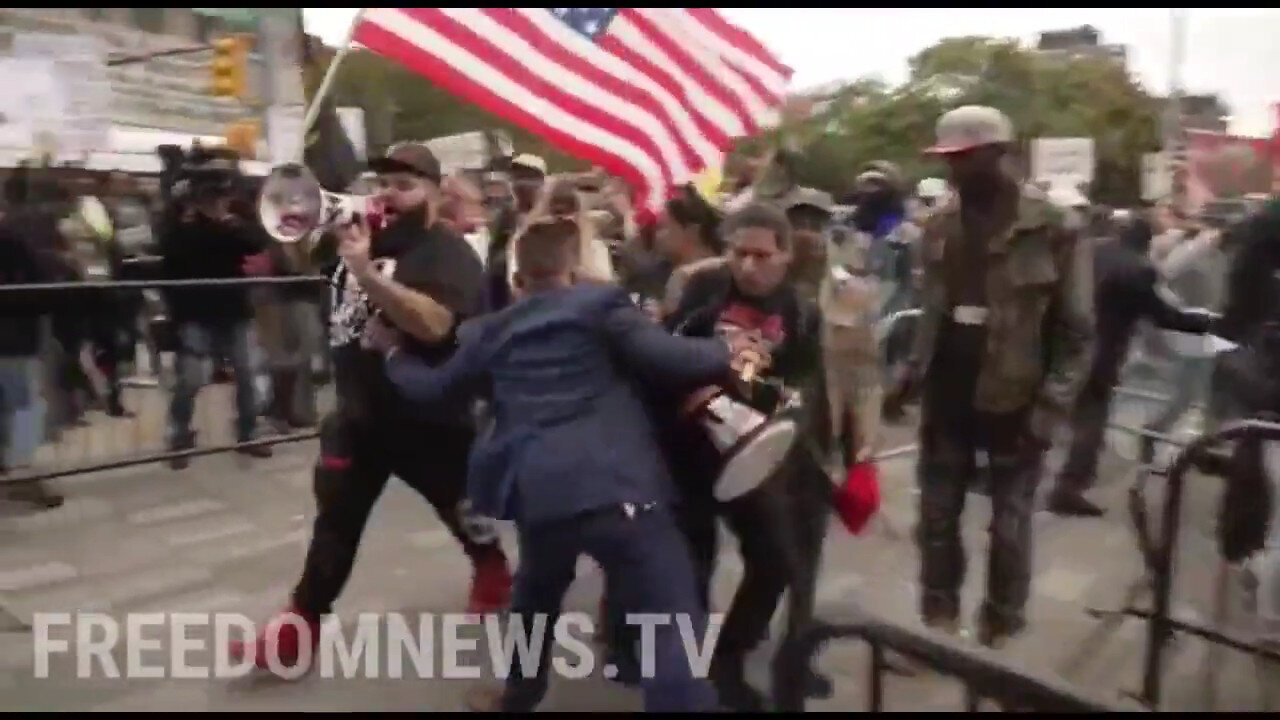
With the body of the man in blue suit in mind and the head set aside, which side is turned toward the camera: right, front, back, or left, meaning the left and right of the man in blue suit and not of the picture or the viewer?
back

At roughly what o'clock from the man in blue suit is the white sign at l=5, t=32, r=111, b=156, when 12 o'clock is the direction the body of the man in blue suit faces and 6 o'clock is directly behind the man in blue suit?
The white sign is roughly at 11 o'clock from the man in blue suit.

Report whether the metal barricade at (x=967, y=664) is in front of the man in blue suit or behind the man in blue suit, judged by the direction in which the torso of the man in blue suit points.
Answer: behind

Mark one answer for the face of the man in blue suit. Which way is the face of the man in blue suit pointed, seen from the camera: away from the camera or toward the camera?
away from the camera

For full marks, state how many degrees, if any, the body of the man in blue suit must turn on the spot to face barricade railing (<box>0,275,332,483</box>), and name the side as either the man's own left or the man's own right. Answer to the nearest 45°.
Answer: approximately 45° to the man's own left

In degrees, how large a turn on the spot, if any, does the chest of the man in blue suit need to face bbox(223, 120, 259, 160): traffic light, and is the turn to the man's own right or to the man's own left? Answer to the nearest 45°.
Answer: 0° — they already face it

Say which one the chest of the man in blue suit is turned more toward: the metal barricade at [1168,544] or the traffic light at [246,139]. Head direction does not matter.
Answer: the traffic light
